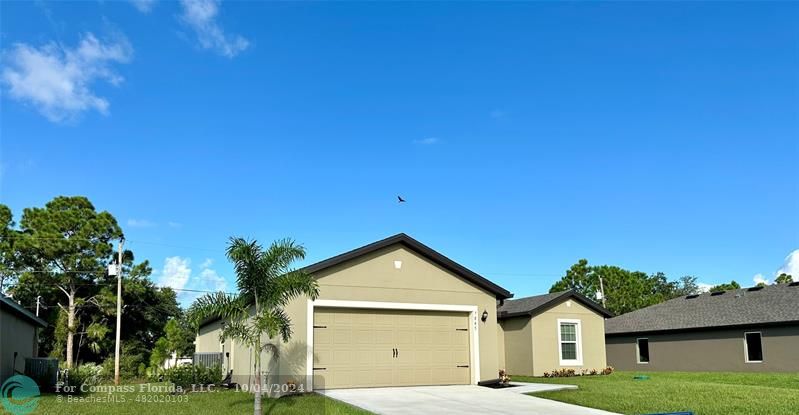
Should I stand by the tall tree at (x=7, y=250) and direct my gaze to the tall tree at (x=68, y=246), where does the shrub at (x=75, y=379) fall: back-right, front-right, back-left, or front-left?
front-right

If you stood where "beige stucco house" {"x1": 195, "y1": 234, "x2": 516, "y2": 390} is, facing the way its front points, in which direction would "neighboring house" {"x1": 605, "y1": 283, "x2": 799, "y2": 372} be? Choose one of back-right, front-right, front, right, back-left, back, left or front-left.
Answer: back-left

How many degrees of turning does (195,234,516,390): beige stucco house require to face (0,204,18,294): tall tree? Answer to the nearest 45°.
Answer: approximately 135° to its right

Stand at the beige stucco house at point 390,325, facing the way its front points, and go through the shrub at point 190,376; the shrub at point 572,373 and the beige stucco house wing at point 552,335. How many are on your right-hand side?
1

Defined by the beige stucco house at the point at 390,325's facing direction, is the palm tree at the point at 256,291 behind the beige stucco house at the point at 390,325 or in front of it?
in front

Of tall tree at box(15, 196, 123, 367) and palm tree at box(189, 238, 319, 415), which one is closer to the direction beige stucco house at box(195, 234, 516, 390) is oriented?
the palm tree

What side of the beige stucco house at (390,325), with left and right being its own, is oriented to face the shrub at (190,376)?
right

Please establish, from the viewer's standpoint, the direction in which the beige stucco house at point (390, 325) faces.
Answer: facing the viewer

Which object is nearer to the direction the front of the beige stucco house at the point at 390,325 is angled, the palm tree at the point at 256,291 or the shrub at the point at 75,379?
the palm tree

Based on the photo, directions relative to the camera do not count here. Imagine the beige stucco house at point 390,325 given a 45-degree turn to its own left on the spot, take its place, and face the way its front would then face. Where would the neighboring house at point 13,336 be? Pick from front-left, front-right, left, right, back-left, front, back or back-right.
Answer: back-right

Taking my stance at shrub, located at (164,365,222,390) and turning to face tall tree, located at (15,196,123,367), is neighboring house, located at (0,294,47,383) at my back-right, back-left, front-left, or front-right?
front-left
